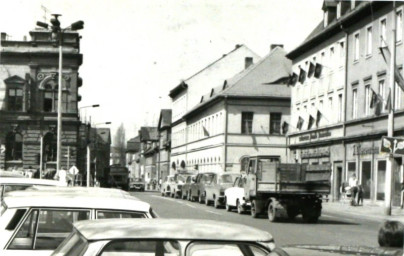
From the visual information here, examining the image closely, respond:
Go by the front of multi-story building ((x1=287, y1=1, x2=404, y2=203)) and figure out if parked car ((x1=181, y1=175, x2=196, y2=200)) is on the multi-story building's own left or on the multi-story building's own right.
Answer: on the multi-story building's own right

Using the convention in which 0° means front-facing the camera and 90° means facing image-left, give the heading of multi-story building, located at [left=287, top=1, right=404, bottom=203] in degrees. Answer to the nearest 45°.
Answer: approximately 45°
